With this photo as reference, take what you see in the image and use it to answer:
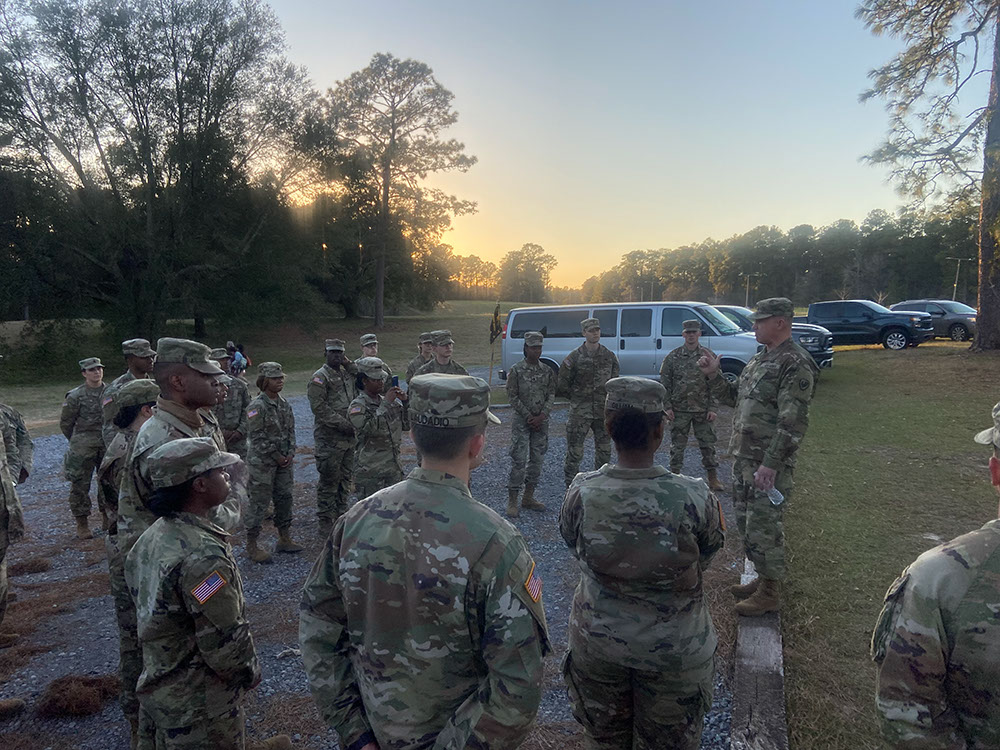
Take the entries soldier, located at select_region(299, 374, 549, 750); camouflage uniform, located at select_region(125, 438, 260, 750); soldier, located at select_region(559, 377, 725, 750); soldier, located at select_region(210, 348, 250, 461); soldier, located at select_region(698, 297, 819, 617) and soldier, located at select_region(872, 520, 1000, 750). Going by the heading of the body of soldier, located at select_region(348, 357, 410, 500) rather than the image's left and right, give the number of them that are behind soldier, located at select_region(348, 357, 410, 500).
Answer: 1

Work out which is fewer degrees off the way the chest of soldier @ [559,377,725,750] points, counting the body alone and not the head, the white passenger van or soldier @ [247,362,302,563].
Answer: the white passenger van

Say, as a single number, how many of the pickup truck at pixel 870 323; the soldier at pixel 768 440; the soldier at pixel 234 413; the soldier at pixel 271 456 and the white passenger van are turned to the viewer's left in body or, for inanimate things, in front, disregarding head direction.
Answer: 1

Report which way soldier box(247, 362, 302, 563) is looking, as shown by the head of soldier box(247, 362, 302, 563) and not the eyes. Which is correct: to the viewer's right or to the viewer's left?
to the viewer's right

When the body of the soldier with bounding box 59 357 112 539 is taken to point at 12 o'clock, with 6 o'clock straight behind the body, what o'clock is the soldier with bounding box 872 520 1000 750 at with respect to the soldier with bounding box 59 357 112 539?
the soldier with bounding box 872 520 1000 750 is roughly at 1 o'clock from the soldier with bounding box 59 357 112 539.

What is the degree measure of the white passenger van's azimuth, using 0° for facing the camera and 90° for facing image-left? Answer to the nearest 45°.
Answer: approximately 270°

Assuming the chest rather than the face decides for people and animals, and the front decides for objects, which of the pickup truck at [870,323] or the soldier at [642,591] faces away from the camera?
the soldier

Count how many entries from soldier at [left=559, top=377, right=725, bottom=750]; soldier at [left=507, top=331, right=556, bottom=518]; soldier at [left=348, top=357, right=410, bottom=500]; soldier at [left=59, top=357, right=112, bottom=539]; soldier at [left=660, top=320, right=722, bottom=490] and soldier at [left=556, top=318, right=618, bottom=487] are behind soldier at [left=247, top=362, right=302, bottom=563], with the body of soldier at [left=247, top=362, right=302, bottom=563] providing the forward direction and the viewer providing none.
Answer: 1

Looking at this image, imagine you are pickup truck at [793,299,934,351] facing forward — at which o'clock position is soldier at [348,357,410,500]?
The soldier is roughly at 2 o'clock from the pickup truck.

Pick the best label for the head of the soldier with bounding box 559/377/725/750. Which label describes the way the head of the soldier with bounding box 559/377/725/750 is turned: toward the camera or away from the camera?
away from the camera

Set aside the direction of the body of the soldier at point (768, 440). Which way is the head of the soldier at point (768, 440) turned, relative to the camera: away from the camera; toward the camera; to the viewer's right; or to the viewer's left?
to the viewer's left

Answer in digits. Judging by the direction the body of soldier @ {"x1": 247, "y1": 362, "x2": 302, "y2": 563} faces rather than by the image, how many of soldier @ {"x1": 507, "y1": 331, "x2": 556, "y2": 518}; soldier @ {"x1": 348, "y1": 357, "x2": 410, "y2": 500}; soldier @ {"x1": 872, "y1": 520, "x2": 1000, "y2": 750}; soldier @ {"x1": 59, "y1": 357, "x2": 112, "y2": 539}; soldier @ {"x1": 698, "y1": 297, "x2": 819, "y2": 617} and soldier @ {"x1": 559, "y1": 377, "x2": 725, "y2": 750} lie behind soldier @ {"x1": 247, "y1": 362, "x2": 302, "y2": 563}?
1

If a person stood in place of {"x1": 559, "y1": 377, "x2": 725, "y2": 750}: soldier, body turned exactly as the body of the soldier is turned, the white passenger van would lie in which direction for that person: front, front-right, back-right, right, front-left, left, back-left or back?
front

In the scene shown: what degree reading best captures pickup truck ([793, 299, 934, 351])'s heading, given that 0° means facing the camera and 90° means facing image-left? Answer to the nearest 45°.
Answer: approximately 315°

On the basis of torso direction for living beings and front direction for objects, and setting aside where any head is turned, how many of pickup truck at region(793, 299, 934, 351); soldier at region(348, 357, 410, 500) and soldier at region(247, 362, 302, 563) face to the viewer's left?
0

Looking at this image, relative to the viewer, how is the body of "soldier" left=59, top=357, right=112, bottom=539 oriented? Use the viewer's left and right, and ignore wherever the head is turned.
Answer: facing the viewer and to the right of the viewer

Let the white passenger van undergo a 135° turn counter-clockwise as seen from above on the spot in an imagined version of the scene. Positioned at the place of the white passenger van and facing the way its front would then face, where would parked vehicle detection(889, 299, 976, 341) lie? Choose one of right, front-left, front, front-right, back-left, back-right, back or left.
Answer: right

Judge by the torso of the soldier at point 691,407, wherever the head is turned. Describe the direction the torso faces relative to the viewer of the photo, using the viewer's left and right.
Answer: facing the viewer

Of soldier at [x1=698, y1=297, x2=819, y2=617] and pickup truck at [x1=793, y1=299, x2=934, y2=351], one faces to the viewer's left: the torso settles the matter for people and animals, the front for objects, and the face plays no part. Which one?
the soldier

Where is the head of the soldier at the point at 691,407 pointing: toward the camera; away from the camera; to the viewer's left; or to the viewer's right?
toward the camera

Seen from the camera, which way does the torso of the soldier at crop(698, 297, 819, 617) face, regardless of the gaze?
to the viewer's left
